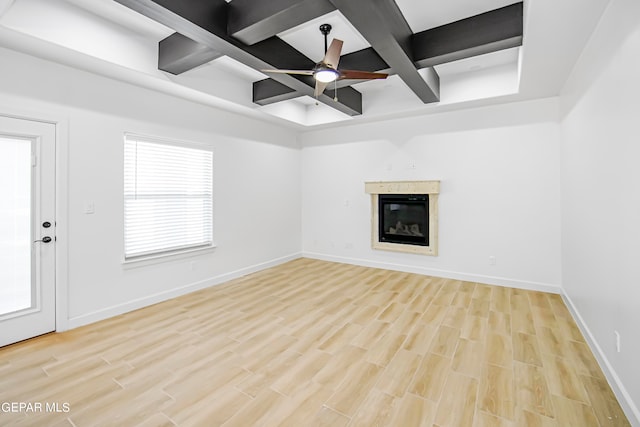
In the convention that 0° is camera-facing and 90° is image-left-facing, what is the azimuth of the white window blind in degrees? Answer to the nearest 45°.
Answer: approximately 315°

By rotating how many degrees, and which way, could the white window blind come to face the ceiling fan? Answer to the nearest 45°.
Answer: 0° — it already faces it

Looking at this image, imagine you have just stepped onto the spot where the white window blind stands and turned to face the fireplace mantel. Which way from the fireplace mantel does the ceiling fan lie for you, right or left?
right

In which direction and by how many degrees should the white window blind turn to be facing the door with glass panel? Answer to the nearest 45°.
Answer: approximately 90° to its right

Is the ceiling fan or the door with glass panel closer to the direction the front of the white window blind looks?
the ceiling fan
